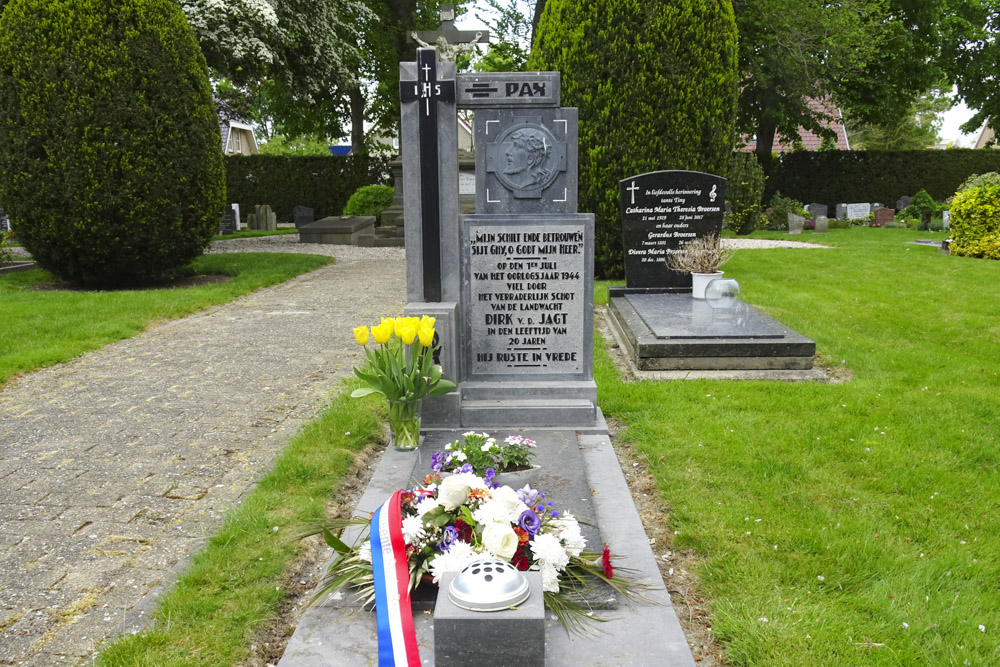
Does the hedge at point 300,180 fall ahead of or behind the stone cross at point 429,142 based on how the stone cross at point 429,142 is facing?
behind

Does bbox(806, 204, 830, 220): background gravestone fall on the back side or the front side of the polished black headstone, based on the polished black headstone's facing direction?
on the back side

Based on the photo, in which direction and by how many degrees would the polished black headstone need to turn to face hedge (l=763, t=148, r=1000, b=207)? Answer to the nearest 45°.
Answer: approximately 180°

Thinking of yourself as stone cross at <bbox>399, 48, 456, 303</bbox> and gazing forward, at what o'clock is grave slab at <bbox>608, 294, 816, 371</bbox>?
The grave slab is roughly at 8 o'clock from the stone cross.

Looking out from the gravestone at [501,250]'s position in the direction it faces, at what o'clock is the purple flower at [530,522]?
The purple flower is roughly at 12 o'clock from the gravestone.

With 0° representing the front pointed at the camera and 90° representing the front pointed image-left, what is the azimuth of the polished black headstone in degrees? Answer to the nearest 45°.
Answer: approximately 0°

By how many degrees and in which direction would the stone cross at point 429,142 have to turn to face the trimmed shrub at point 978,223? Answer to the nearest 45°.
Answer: approximately 135° to its left

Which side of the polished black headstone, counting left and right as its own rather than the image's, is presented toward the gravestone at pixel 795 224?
back

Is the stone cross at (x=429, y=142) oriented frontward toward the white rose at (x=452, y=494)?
yes

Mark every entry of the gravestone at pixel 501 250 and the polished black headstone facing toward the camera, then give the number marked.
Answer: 2
